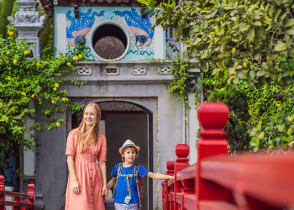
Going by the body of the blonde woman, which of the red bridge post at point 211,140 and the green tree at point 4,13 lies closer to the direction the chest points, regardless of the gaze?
the red bridge post

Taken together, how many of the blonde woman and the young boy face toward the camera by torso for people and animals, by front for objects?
2

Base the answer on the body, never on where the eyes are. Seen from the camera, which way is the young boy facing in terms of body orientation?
toward the camera

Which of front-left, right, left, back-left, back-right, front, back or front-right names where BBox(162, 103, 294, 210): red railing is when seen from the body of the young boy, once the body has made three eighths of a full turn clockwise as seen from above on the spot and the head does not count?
back-left

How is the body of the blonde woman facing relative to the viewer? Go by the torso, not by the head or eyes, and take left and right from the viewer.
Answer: facing the viewer

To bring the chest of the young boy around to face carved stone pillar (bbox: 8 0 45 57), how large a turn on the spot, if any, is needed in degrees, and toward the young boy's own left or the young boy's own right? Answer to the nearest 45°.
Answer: approximately 135° to the young boy's own right

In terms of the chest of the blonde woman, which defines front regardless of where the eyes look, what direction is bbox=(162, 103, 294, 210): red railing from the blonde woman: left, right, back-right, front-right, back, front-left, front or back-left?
front
